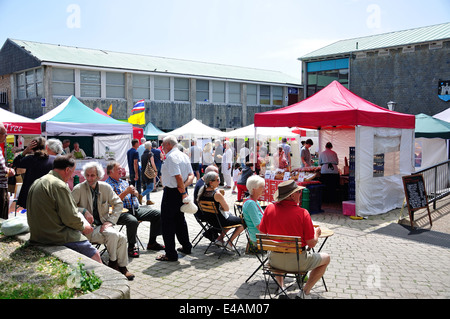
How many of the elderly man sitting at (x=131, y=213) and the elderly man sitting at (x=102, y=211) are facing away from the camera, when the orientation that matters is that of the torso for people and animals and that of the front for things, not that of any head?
0

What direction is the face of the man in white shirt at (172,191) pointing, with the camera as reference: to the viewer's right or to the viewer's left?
to the viewer's left

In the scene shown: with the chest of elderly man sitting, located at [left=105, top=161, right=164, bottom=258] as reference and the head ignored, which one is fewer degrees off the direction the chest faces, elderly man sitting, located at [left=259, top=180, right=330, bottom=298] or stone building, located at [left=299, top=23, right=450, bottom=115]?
the elderly man sitting

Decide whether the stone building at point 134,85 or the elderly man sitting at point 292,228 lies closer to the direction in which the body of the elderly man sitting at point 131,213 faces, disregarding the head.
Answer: the elderly man sitting

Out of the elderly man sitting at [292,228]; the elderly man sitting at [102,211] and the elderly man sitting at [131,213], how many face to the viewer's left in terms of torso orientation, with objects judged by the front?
0

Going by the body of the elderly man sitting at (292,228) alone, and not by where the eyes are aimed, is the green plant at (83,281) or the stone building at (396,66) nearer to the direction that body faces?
the stone building

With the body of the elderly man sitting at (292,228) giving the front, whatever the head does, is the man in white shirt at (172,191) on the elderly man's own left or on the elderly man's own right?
on the elderly man's own left

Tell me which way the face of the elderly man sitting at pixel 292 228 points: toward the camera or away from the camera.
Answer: away from the camera

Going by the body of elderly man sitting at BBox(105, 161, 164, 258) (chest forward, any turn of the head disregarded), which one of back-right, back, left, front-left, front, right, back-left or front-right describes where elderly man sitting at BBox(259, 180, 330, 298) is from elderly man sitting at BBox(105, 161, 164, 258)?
front

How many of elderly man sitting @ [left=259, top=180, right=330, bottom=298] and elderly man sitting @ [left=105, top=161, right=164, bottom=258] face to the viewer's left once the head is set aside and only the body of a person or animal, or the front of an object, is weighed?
0

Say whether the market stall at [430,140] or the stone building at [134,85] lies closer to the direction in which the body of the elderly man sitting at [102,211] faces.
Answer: the market stall

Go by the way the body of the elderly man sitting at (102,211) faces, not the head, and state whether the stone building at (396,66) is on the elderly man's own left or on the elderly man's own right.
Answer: on the elderly man's own left

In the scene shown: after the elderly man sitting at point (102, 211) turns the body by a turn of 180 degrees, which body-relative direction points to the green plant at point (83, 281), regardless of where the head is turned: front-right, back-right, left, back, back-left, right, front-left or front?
back-left

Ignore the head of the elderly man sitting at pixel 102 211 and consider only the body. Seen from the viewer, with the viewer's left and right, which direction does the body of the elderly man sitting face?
facing the viewer and to the right of the viewer

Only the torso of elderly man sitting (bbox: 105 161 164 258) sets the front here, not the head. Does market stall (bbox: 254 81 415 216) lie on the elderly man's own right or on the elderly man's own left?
on the elderly man's own left

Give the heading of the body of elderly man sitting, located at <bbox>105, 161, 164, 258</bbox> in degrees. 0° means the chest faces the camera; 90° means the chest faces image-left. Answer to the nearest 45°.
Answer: approximately 315°

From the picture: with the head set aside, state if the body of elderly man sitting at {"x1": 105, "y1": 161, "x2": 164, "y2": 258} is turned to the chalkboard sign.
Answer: no

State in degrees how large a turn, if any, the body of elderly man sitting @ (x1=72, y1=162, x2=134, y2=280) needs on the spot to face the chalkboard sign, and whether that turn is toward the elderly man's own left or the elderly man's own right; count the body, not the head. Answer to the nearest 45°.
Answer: approximately 45° to the elderly man's own left
